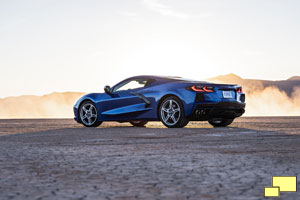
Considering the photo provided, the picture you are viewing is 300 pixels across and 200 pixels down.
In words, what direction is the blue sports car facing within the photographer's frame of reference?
facing away from the viewer and to the left of the viewer
